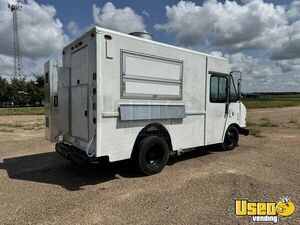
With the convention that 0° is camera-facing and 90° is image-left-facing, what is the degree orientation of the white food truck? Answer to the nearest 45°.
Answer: approximately 225°
